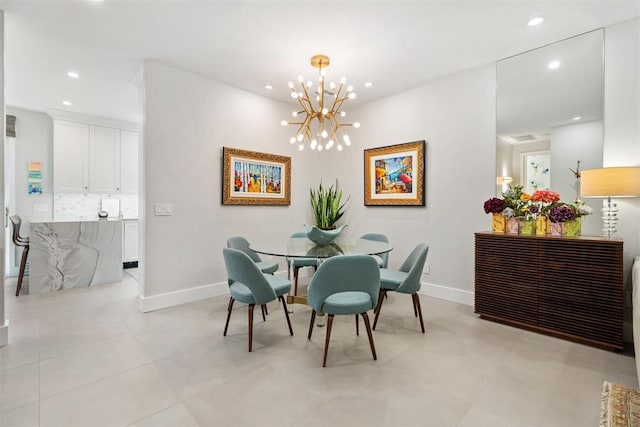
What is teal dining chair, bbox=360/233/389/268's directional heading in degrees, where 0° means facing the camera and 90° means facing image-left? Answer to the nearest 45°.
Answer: approximately 45°

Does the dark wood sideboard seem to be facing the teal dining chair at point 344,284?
yes

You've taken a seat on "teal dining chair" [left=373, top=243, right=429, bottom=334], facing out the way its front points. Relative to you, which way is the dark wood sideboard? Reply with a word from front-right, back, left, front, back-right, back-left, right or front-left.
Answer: back

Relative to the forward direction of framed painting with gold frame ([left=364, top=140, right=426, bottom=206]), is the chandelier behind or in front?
in front

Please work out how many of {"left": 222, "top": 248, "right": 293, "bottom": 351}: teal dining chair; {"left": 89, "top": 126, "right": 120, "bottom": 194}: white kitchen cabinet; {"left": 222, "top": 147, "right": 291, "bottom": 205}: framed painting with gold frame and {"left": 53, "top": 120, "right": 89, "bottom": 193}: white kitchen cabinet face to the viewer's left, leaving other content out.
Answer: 0

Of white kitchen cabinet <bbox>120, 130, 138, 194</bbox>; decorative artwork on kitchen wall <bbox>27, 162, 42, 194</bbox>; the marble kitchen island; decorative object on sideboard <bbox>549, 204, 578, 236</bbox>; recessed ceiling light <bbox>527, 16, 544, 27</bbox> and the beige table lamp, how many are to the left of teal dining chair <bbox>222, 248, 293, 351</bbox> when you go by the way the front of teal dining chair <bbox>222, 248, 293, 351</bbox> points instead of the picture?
3

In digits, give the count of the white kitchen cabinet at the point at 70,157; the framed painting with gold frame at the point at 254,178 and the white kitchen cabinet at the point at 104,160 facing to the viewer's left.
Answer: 0

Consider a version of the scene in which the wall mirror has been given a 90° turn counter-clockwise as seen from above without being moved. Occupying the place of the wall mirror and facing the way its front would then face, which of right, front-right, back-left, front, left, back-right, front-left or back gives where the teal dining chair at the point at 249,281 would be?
right

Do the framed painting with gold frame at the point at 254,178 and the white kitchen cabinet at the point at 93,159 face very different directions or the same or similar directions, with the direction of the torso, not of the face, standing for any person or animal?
same or similar directions
